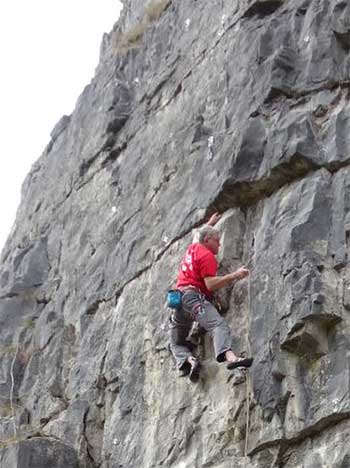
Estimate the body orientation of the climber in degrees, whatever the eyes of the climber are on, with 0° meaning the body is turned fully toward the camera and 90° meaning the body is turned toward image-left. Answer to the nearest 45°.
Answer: approximately 225°
